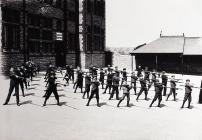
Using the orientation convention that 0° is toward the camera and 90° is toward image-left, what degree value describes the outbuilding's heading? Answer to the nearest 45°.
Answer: approximately 0°
